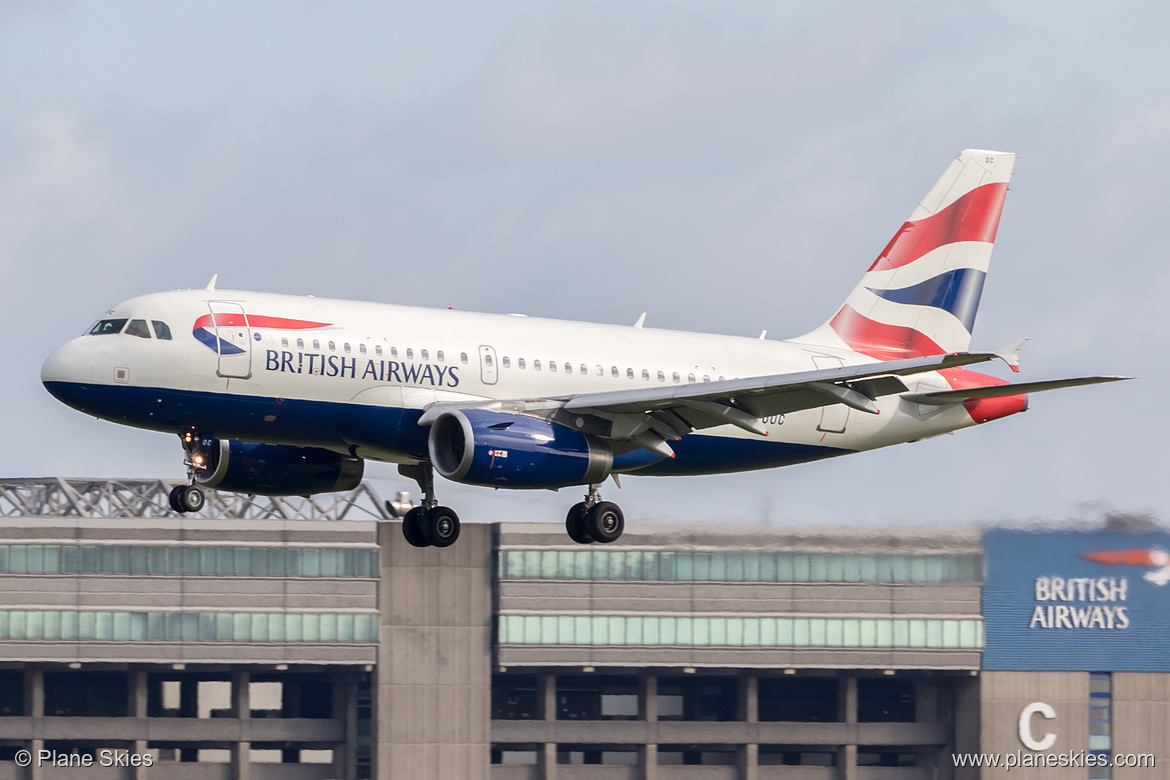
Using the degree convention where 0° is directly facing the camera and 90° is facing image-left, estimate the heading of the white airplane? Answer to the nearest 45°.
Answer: approximately 45°
